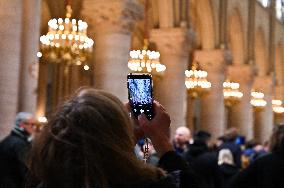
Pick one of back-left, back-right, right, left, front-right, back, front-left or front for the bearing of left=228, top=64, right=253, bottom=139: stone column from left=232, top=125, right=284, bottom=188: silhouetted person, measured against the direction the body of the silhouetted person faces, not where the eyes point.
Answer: front

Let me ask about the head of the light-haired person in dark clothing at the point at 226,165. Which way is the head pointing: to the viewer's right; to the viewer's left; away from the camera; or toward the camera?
away from the camera

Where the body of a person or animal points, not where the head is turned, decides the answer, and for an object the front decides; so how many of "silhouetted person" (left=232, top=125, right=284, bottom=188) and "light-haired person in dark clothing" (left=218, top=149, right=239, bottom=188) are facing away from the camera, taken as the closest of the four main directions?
2

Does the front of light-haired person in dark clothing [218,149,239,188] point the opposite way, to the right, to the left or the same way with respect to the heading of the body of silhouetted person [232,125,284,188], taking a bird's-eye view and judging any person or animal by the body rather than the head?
the same way

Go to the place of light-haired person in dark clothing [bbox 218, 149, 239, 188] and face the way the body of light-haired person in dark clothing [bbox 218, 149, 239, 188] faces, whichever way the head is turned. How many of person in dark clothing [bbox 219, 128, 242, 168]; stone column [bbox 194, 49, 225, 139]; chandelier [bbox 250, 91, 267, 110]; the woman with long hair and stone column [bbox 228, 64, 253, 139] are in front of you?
4

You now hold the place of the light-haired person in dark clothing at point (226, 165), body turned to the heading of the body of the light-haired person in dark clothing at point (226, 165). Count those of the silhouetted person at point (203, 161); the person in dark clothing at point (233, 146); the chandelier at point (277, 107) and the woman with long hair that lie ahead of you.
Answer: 2

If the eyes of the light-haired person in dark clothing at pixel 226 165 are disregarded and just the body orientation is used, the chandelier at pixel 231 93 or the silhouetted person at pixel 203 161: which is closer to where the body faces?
the chandelier

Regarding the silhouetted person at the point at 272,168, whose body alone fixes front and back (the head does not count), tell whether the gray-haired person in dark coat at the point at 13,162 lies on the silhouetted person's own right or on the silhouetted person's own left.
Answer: on the silhouetted person's own left

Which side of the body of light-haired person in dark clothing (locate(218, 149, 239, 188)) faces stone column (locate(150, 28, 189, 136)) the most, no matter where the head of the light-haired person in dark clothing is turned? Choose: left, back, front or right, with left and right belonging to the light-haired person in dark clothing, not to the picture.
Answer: front

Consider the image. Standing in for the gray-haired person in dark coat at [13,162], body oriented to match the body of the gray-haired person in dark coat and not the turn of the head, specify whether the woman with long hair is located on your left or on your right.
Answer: on your right

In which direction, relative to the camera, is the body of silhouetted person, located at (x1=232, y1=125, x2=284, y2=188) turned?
away from the camera

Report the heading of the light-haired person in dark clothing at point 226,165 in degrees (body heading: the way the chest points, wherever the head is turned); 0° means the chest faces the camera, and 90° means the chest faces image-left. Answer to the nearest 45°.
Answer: approximately 180°

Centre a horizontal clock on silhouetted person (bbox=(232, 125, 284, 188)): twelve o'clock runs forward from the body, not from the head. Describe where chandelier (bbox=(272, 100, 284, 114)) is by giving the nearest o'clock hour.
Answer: The chandelier is roughly at 12 o'clock from the silhouetted person.

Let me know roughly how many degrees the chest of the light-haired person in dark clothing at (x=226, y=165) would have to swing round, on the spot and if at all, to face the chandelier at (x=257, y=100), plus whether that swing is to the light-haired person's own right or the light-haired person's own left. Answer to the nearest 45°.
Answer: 0° — they already face it

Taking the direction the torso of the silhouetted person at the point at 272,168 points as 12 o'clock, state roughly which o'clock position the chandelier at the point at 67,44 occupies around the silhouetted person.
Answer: The chandelier is roughly at 11 o'clock from the silhouetted person.
